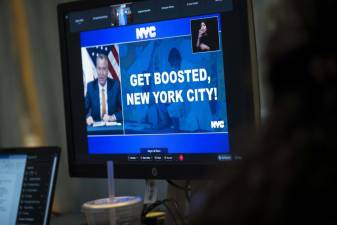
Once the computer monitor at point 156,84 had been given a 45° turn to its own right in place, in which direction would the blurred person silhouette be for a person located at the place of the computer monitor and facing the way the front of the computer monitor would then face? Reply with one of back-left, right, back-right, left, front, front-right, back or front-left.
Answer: left

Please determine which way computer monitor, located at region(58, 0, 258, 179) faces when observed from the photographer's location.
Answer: facing the viewer and to the left of the viewer
